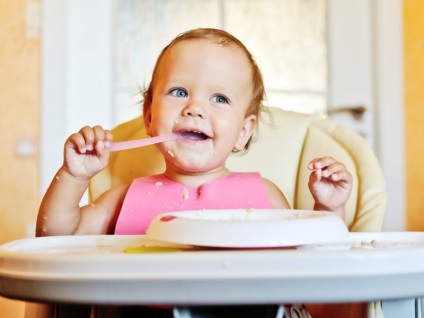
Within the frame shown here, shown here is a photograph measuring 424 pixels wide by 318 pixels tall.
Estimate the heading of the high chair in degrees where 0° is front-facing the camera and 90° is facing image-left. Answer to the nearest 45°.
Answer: approximately 0°
